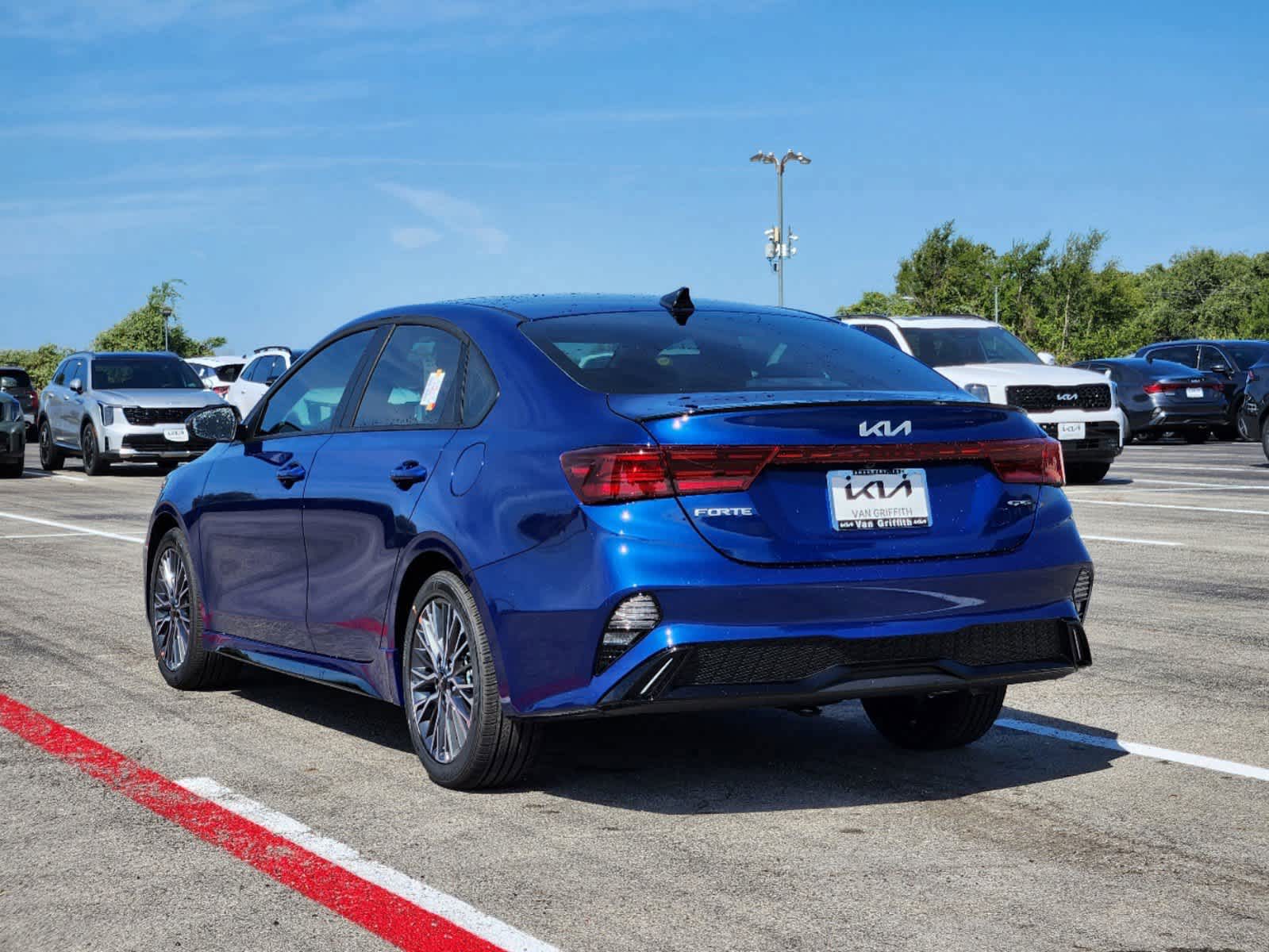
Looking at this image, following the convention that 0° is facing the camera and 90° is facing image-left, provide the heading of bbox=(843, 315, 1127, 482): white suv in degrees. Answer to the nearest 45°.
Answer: approximately 315°

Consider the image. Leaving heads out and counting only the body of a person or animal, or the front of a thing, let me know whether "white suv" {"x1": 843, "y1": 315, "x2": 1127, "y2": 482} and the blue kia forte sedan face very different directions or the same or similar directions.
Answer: very different directions

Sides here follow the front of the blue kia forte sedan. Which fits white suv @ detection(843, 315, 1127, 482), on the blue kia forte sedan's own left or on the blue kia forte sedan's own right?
on the blue kia forte sedan's own right

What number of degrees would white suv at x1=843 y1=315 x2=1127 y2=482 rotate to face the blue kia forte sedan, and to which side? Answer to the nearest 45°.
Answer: approximately 45° to its right

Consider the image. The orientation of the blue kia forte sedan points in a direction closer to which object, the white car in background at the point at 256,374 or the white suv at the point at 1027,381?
the white car in background

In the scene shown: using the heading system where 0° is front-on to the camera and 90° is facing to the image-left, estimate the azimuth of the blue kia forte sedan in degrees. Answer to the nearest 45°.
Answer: approximately 135°
